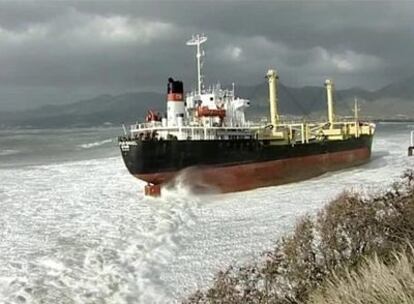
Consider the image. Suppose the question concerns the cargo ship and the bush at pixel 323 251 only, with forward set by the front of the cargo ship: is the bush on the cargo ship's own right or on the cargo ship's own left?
on the cargo ship's own right

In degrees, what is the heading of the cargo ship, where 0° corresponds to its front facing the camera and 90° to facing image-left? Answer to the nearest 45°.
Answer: approximately 225°
